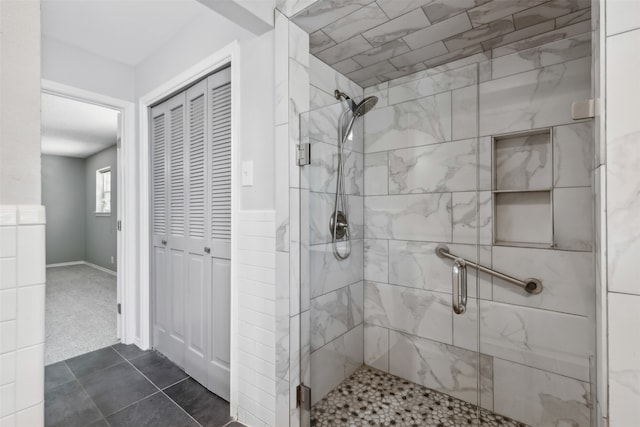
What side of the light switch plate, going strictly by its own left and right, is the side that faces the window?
right

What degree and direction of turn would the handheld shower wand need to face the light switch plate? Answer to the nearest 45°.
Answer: approximately 135° to its right

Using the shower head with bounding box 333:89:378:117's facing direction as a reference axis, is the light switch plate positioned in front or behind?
behind

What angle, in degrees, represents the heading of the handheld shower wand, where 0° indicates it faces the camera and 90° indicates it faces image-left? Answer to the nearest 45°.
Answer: approximately 315°

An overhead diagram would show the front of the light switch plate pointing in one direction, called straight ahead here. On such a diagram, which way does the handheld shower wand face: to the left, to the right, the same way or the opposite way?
to the left

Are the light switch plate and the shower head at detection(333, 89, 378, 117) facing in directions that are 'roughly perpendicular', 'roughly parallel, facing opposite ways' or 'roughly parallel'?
roughly perpendicular

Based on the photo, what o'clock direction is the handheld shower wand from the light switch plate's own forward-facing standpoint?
The handheld shower wand is roughly at 8 o'clock from the light switch plate.
